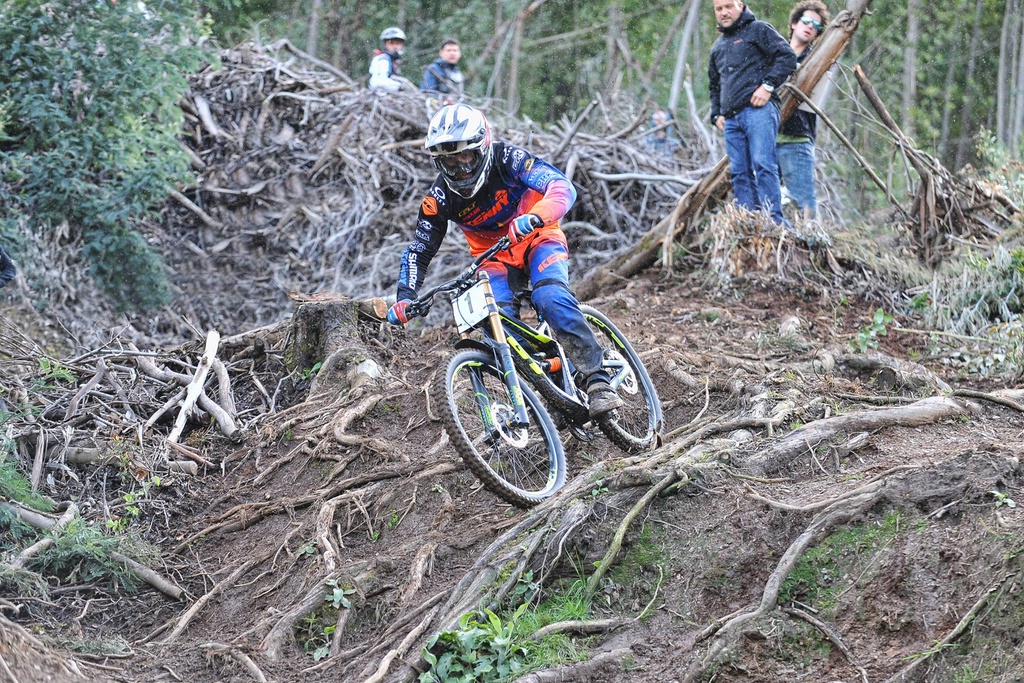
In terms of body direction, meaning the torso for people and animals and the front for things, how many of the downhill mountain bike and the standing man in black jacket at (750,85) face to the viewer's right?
0

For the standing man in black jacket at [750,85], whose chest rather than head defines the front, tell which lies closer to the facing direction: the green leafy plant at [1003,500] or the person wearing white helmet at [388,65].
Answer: the green leafy plant

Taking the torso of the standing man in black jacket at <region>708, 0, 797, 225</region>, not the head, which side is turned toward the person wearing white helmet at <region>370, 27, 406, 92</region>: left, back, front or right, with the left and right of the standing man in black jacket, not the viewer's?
right

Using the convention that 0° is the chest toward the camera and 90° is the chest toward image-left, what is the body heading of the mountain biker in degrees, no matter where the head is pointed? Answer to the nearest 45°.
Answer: approximately 45°

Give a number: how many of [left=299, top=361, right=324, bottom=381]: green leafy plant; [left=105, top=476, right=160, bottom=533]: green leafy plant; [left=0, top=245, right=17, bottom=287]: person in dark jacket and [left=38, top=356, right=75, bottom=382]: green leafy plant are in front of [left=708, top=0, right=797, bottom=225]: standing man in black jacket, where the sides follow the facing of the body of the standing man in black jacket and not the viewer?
4

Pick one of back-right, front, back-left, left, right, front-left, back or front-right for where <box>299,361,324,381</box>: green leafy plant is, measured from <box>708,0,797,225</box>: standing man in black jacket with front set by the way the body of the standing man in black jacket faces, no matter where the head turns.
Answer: front

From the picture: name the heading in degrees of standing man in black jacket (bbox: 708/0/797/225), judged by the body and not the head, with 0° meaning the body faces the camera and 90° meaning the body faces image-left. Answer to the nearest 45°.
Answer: approximately 45°

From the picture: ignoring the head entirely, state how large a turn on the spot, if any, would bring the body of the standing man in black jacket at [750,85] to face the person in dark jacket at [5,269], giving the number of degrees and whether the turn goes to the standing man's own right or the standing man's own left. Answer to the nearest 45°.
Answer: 0° — they already face them

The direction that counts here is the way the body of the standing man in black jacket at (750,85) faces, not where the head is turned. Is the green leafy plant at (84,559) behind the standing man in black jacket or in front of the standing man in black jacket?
in front

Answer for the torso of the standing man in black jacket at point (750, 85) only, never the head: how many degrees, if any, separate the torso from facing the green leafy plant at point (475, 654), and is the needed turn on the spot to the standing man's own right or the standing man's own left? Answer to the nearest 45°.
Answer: approximately 45° to the standing man's own left

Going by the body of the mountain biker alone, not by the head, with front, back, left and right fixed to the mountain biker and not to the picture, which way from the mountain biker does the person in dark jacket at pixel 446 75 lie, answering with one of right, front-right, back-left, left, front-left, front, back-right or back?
back-right

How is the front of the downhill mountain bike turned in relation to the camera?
facing the viewer and to the left of the viewer

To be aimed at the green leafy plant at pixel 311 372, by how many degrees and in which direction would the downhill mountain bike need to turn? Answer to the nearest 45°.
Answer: approximately 90° to its right

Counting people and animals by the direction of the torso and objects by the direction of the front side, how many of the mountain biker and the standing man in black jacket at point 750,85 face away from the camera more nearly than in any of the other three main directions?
0

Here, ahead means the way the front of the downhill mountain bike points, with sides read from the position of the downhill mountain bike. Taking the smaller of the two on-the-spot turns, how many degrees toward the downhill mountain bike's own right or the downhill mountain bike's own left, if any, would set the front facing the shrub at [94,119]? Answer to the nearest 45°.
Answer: approximately 90° to the downhill mountain bike's own right
